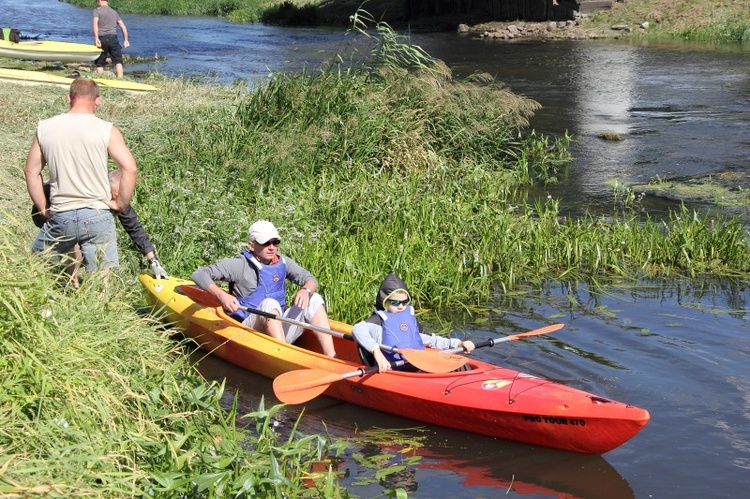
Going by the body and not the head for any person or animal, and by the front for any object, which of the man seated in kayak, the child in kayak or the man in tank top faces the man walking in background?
the man in tank top

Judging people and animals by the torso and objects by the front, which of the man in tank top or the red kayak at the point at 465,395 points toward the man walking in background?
the man in tank top

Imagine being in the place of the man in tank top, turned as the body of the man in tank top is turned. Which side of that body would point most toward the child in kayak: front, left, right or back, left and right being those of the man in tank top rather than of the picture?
right

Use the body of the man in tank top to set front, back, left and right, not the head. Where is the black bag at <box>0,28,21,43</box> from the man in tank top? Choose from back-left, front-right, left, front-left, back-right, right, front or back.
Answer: front

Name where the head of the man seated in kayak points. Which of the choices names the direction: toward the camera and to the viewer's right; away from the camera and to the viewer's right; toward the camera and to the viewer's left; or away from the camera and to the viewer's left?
toward the camera and to the viewer's right

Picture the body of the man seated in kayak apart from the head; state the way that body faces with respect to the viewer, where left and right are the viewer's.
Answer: facing the viewer and to the right of the viewer

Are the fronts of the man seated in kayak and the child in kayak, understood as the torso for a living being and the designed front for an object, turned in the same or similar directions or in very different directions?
same or similar directions

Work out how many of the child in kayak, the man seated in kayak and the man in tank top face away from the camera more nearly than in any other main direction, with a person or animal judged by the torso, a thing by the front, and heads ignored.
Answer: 1

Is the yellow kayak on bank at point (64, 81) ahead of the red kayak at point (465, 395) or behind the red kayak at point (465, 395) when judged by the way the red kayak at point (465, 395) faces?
behind

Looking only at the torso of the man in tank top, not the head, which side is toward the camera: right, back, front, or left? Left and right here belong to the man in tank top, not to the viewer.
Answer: back

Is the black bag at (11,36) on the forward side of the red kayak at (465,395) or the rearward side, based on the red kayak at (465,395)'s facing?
on the rearward side

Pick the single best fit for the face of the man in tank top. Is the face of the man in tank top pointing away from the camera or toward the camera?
away from the camera

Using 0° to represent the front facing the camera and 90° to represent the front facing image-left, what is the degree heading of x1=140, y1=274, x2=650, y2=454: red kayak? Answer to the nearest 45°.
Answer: approximately 315°

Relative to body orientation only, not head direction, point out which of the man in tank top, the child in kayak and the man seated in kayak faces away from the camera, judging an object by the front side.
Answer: the man in tank top
